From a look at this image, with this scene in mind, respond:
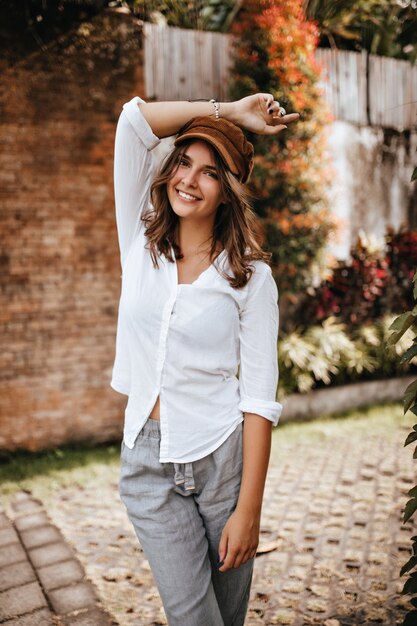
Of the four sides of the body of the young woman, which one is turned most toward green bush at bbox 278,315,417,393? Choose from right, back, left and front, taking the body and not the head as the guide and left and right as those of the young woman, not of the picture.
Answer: back

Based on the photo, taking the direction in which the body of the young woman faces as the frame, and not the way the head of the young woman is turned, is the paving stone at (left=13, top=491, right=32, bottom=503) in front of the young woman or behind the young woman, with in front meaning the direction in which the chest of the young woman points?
behind

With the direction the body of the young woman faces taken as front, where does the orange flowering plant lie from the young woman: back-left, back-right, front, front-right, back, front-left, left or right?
back

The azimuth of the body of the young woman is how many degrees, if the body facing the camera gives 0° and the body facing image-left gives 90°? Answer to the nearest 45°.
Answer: approximately 0°

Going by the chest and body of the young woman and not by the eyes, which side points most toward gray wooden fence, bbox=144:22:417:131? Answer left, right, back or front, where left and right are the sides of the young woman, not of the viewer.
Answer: back

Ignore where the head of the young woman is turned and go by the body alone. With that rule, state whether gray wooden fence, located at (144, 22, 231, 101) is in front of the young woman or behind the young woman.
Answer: behind
